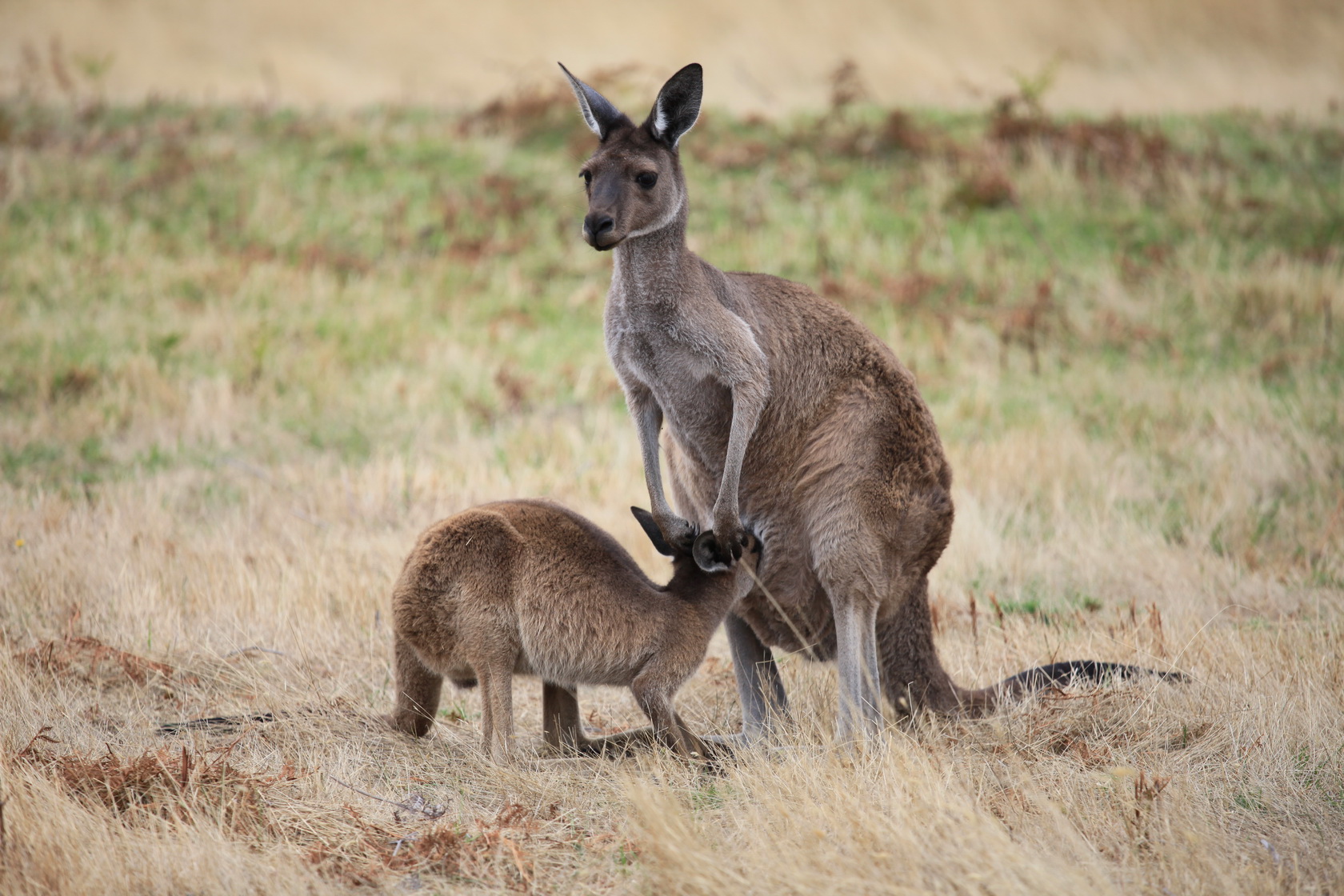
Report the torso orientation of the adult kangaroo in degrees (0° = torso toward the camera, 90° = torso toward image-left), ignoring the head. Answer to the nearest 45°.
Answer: approximately 45°
